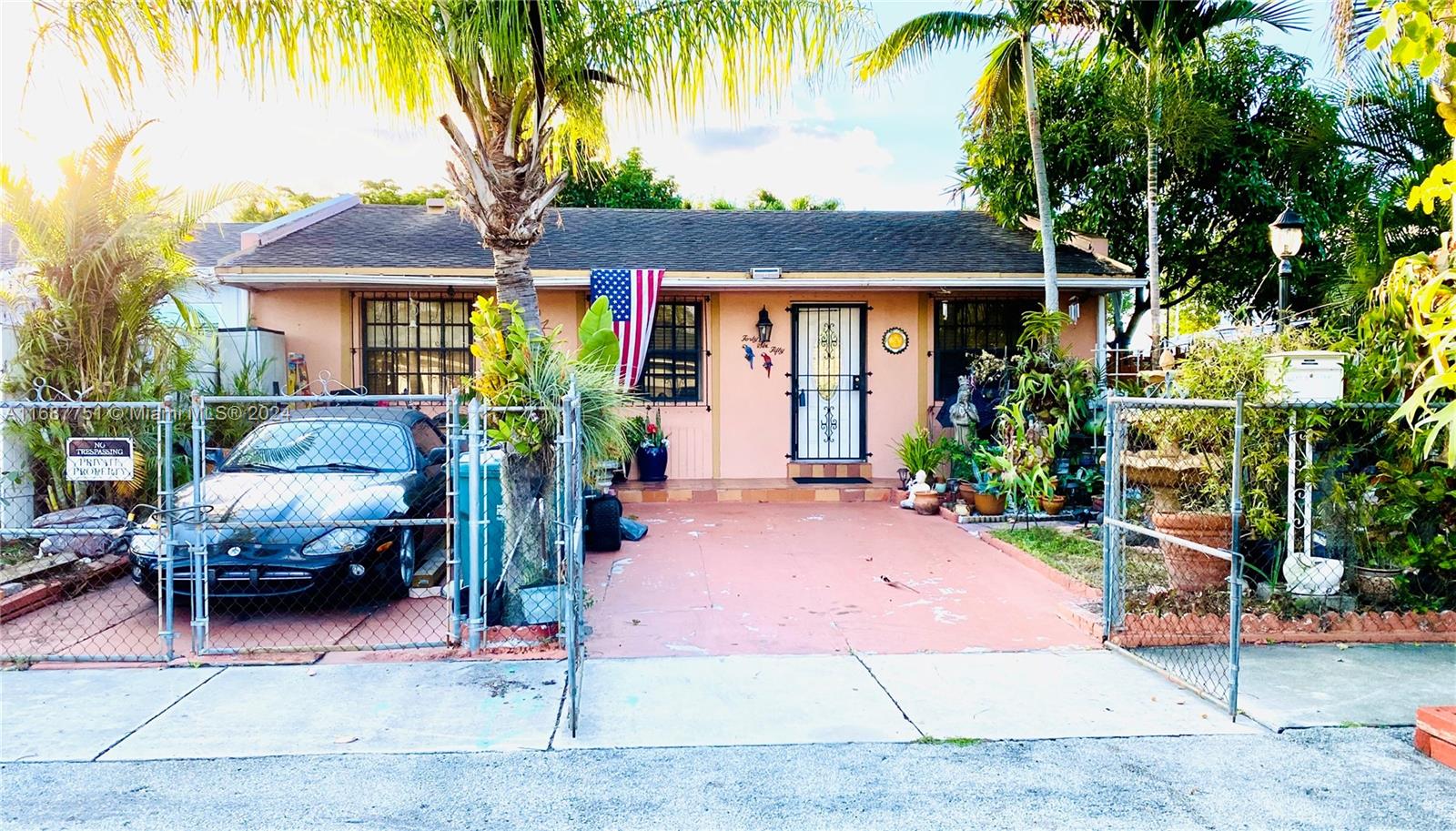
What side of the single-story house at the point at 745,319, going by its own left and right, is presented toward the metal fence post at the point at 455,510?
front

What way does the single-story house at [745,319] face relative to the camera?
toward the camera

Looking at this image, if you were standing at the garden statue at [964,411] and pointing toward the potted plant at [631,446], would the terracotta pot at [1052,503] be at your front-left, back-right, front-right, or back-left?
back-left

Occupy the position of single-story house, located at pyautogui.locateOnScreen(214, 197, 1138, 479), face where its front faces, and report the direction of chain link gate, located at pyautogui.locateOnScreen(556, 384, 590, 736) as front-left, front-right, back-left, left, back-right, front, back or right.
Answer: front

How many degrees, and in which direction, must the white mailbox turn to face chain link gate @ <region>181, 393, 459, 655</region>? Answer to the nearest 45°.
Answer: approximately 45° to its right

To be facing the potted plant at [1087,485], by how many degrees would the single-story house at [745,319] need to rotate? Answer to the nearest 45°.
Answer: approximately 45° to its left

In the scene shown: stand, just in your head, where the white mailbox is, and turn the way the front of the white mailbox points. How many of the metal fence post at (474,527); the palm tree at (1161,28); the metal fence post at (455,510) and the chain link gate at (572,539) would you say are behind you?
1

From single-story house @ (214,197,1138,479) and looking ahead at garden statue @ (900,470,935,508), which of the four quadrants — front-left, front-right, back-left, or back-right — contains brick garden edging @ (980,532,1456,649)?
front-right

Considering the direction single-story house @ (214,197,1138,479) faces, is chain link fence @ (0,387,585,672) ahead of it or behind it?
ahead

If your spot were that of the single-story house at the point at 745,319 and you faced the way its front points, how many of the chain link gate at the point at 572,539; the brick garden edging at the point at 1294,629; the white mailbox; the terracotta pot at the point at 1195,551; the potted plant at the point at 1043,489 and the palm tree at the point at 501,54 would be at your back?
0

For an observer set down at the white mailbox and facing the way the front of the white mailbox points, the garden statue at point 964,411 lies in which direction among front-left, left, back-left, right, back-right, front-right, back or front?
back-right

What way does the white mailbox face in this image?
toward the camera

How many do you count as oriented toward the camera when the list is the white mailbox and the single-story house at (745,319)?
2

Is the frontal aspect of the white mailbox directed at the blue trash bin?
no

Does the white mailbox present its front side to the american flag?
no

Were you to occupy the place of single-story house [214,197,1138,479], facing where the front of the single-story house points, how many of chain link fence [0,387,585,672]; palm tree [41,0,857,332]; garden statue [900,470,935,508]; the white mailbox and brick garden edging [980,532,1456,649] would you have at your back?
0

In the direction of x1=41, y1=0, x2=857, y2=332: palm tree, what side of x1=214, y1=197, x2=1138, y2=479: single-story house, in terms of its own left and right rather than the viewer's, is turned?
front
